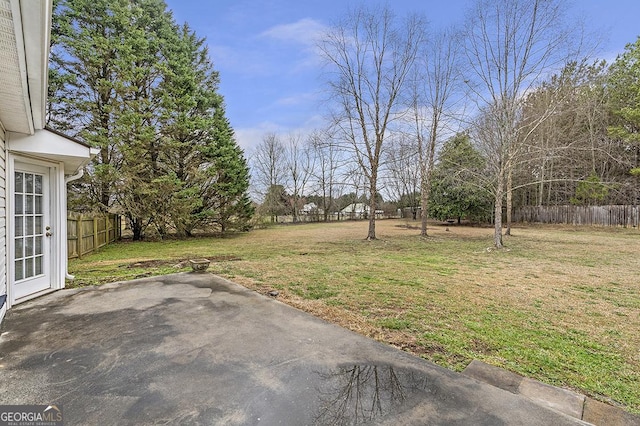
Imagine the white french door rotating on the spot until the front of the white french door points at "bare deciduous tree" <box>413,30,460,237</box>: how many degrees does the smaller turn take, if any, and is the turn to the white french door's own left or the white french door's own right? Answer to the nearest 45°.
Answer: approximately 45° to the white french door's own left

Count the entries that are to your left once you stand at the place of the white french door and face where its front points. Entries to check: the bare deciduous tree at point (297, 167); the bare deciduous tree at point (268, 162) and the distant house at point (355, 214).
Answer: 3

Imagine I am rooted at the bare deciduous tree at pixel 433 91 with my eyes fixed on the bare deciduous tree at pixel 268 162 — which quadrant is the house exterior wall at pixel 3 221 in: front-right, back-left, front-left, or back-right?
back-left

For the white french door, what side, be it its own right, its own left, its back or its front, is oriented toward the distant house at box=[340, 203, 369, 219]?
left

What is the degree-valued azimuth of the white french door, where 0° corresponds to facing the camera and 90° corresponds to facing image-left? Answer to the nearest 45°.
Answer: approximately 315°

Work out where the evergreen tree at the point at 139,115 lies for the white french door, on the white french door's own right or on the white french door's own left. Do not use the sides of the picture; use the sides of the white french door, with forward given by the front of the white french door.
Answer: on the white french door's own left

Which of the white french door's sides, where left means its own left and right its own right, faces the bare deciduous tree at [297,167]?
left

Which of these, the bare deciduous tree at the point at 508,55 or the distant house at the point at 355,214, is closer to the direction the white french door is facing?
the bare deciduous tree

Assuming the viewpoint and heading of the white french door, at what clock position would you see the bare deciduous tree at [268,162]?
The bare deciduous tree is roughly at 9 o'clock from the white french door.
